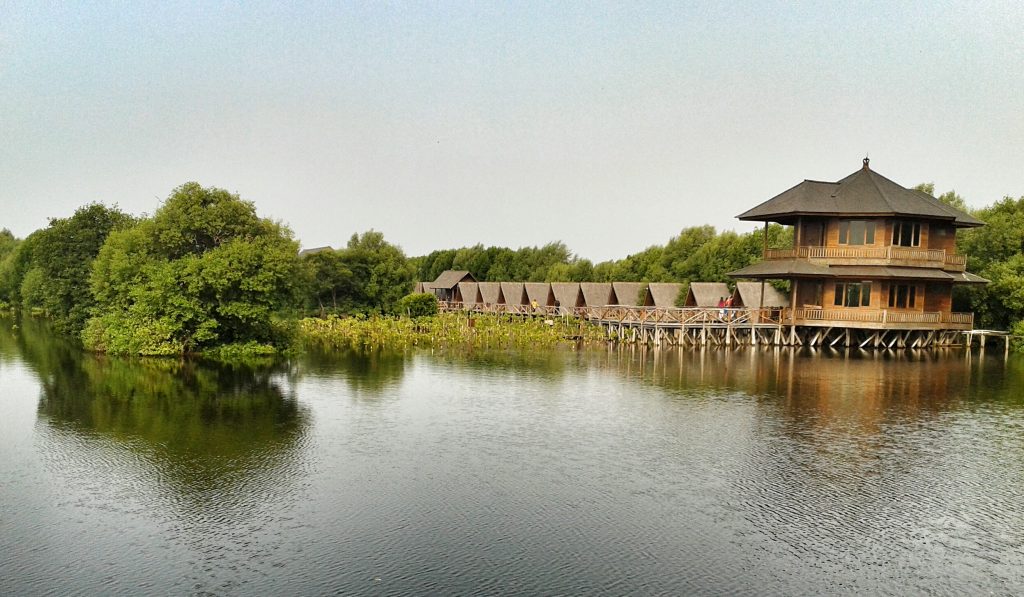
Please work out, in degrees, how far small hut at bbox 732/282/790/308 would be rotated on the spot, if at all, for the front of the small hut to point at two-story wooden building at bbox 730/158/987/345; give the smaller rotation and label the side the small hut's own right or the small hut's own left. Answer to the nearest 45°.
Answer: approximately 90° to the small hut's own left

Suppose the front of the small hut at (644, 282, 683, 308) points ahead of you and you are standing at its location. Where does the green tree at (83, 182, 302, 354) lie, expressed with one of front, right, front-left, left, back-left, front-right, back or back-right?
front

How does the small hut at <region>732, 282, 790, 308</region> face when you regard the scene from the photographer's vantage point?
facing the viewer and to the left of the viewer

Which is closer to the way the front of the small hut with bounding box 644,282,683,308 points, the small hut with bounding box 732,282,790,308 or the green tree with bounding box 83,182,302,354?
the green tree

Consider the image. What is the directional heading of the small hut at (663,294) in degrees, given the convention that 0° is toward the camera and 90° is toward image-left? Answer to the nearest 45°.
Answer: approximately 45°

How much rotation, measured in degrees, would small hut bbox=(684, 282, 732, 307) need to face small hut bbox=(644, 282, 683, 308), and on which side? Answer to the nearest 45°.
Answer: approximately 90° to its right

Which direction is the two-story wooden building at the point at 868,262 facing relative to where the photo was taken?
toward the camera

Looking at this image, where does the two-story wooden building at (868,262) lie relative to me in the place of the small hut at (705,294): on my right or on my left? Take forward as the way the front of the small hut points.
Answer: on my left

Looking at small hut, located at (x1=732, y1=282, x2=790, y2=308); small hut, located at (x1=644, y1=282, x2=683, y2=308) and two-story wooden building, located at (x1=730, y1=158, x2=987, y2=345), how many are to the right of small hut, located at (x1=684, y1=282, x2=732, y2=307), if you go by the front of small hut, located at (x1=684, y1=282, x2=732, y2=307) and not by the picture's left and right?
1

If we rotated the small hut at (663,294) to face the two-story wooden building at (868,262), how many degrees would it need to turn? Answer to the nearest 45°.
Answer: approximately 90° to its left

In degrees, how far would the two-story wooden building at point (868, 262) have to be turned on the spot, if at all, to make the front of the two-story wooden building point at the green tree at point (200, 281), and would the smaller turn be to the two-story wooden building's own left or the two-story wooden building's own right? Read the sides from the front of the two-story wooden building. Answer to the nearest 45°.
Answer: approximately 45° to the two-story wooden building's own right
